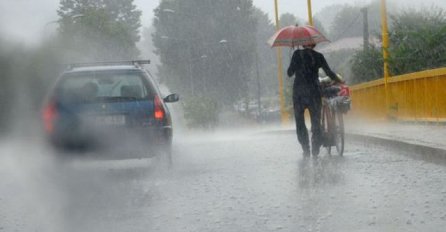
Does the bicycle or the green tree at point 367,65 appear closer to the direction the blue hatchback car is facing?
the green tree

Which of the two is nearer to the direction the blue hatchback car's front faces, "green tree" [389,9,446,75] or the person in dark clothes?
the green tree

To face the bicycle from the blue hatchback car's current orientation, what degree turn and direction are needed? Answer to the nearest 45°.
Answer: approximately 90° to its right

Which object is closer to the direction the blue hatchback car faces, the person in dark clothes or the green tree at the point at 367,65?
the green tree

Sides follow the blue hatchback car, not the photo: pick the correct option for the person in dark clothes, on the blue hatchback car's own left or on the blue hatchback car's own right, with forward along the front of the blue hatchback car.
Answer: on the blue hatchback car's own right

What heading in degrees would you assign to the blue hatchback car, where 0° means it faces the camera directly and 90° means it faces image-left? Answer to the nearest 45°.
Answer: approximately 180°
